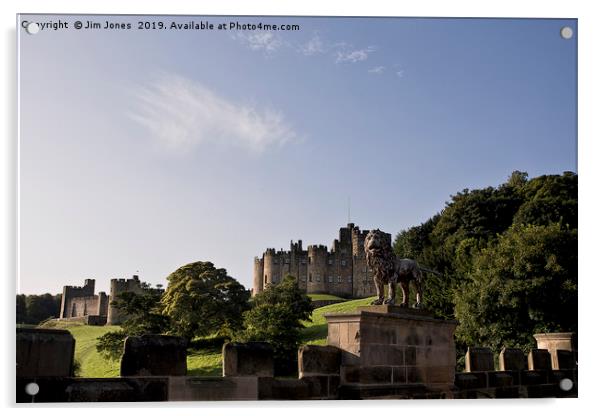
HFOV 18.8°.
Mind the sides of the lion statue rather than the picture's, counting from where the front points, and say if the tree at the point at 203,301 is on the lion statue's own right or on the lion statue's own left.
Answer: on the lion statue's own right

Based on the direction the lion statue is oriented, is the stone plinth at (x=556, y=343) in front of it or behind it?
behind

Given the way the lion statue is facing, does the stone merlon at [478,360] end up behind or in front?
behind

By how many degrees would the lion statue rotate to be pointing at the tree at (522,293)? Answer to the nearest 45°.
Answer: approximately 135° to its right

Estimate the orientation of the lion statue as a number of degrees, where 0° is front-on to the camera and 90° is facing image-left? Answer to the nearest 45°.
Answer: approximately 45°
